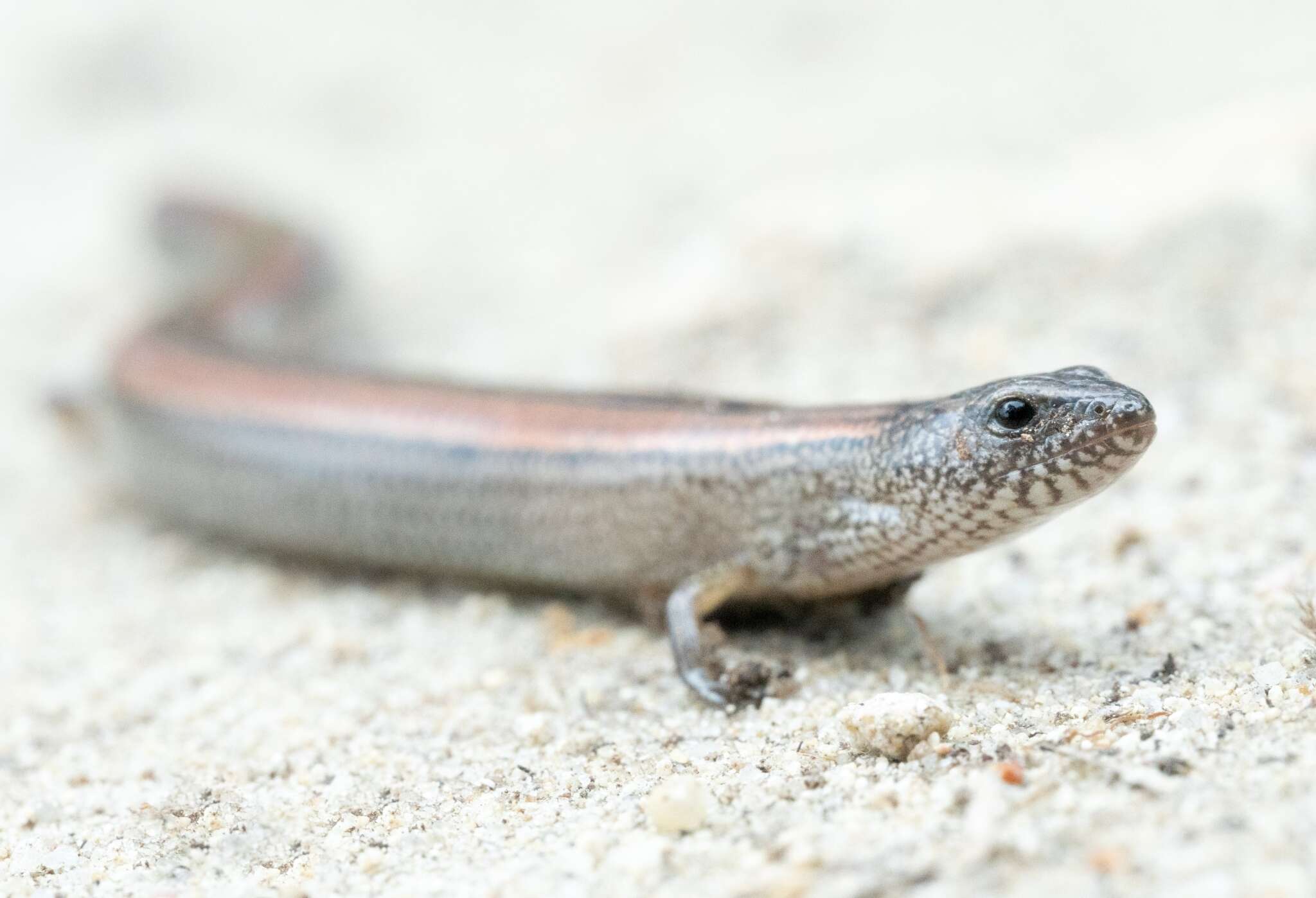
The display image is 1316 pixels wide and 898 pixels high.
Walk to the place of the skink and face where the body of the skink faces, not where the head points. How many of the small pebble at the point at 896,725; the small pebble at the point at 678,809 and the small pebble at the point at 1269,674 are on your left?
0

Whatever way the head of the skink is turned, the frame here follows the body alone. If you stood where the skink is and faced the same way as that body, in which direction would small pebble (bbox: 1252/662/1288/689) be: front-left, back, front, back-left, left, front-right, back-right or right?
front-right

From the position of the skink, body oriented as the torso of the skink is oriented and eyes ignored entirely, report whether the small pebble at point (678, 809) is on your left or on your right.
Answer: on your right

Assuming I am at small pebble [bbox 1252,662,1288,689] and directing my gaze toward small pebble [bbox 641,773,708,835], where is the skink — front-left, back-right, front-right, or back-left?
front-right

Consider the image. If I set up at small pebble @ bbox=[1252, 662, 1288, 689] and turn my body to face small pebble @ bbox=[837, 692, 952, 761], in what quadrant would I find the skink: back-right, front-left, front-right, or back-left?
front-right

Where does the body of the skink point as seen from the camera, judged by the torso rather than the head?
to the viewer's right

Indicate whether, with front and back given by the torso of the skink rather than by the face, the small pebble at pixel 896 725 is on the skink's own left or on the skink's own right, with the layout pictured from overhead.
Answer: on the skink's own right

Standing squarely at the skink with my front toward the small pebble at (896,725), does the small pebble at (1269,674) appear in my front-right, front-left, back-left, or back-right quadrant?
front-left
